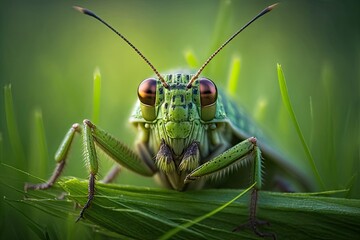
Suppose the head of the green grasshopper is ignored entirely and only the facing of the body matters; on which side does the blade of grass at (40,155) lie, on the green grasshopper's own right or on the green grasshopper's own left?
on the green grasshopper's own right

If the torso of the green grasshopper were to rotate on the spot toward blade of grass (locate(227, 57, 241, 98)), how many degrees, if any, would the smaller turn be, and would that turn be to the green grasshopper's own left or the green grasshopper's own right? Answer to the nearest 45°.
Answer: approximately 180°

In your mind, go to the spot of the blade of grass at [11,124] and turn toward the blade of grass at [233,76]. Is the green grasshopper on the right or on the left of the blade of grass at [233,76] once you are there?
right

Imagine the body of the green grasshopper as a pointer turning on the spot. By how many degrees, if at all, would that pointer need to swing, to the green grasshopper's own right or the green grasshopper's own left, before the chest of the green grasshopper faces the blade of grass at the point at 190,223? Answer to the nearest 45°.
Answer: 0° — it already faces it

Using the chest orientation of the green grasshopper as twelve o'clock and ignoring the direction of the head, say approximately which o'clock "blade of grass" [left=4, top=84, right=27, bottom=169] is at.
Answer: The blade of grass is roughly at 3 o'clock from the green grasshopper.

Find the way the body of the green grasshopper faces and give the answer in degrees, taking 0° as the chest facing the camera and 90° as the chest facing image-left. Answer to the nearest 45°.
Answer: approximately 0°
